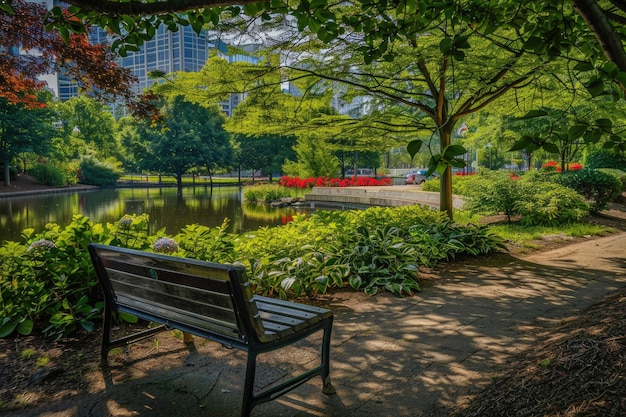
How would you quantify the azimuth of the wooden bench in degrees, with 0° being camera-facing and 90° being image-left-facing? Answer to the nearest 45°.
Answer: approximately 225°

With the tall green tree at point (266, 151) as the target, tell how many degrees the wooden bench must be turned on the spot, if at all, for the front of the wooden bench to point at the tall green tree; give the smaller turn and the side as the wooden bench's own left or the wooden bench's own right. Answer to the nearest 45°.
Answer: approximately 45° to the wooden bench's own left

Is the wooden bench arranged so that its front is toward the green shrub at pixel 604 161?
yes

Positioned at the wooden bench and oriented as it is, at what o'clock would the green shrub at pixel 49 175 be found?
The green shrub is roughly at 10 o'clock from the wooden bench.

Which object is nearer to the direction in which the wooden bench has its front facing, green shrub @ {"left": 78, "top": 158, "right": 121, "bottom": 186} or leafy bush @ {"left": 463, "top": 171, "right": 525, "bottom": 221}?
the leafy bush

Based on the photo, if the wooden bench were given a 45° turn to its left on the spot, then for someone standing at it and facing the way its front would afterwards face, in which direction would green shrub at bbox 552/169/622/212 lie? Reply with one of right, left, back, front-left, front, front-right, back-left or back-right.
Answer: front-right

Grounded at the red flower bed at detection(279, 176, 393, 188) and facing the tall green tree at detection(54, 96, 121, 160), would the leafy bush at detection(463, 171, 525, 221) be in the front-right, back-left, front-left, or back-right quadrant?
back-left

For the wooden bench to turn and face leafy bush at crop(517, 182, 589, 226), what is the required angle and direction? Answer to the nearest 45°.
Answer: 0° — it already faces it

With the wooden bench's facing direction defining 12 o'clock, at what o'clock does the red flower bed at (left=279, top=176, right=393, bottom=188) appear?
The red flower bed is roughly at 11 o'clock from the wooden bench.

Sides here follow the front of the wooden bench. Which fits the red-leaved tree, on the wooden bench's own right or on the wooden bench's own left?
on the wooden bench's own left

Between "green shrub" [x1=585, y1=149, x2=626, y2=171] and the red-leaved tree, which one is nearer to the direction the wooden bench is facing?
the green shrub

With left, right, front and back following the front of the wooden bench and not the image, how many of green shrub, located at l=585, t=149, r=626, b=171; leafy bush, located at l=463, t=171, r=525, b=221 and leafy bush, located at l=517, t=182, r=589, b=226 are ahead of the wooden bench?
3

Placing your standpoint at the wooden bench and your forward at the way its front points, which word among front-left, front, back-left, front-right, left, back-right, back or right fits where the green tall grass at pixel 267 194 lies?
front-left

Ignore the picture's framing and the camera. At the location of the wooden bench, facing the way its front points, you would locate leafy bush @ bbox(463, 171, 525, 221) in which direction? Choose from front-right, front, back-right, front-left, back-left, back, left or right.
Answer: front
